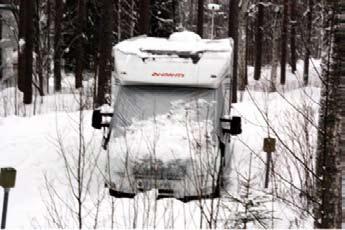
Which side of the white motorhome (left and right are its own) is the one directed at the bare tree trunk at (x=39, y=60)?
back

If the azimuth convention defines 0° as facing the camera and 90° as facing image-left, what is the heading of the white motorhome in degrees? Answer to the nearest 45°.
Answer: approximately 0°

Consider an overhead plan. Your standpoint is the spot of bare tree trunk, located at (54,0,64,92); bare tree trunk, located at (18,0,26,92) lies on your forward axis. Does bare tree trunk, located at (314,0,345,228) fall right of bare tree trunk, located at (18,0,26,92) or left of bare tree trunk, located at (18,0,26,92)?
left

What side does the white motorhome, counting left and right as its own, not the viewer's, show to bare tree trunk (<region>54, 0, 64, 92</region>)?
back

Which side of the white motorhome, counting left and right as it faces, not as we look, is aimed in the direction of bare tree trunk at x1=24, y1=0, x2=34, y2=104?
back

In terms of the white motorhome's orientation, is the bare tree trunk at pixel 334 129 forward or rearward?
forward

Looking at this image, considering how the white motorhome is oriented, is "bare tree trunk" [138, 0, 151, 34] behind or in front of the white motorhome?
behind

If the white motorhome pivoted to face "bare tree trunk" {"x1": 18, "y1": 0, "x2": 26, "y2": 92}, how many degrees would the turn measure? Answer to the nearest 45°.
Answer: approximately 180°

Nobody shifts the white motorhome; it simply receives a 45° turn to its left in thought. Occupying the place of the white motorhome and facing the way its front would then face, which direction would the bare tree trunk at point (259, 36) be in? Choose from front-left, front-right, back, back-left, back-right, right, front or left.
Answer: back-left

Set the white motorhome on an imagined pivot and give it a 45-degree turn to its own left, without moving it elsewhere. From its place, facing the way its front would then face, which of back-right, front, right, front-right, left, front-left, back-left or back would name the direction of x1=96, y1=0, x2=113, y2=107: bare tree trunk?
back-left
